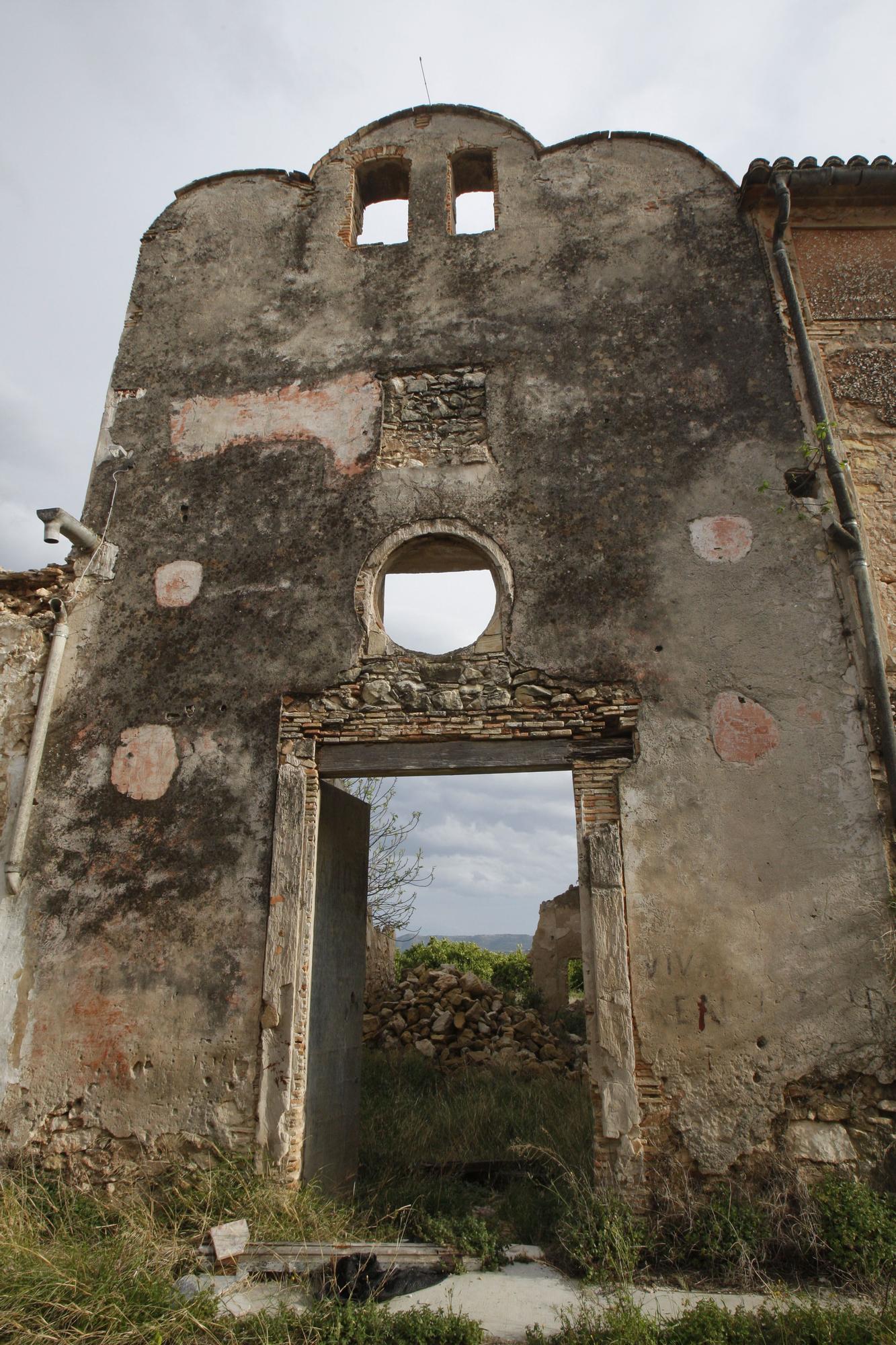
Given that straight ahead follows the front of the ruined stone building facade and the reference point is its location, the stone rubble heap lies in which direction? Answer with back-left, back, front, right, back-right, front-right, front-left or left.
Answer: back

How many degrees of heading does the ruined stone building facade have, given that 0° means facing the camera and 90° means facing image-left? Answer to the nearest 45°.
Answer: approximately 0°
